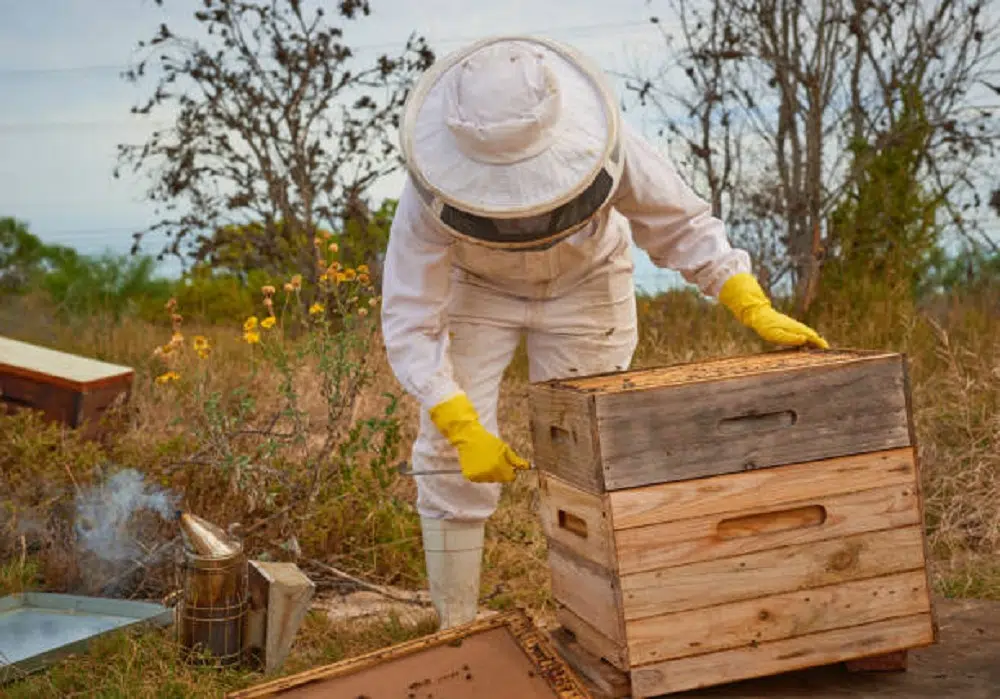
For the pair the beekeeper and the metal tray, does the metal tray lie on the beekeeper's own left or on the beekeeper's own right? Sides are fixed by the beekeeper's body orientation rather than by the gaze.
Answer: on the beekeeper's own right

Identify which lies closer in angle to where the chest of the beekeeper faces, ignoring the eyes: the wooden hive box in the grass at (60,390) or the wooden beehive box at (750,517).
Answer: the wooden beehive box

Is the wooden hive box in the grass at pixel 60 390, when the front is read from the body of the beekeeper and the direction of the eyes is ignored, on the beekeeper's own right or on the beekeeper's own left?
on the beekeeper's own right

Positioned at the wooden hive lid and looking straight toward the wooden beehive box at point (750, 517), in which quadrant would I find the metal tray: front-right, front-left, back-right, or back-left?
back-left

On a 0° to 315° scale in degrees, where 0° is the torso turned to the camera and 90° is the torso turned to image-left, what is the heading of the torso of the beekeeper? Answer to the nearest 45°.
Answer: approximately 0°
